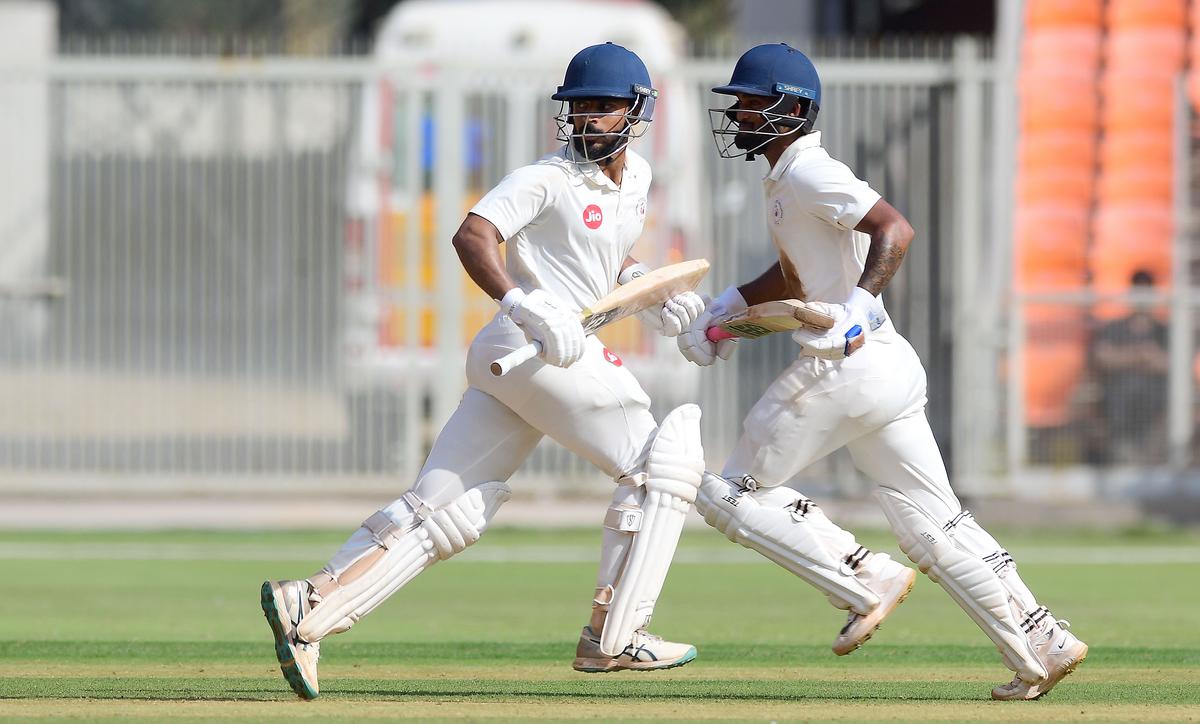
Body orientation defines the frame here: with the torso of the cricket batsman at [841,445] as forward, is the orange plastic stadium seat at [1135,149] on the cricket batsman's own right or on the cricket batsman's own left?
on the cricket batsman's own right

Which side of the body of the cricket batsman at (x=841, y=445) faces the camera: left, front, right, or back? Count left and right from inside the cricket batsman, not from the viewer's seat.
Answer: left

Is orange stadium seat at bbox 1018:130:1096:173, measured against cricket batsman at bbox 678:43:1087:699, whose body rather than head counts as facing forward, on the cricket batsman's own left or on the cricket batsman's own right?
on the cricket batsman's own right

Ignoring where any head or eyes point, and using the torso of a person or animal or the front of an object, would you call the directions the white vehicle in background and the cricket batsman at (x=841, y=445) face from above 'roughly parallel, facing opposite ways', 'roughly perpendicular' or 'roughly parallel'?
roughly perpendicular
